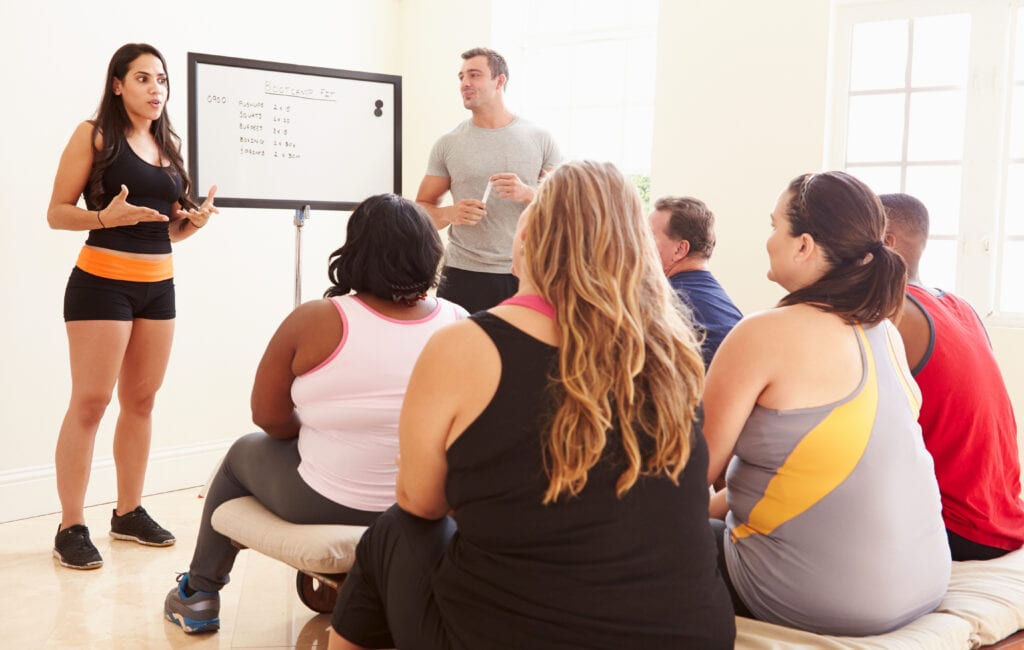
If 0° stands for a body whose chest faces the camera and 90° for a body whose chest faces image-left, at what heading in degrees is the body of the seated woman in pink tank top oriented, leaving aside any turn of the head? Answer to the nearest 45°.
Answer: approximately 135°

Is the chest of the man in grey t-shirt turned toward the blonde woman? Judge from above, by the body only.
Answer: yes

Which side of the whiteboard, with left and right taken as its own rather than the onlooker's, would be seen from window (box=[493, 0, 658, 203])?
left

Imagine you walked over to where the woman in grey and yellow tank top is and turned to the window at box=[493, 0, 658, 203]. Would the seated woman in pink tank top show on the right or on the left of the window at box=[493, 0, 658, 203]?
left

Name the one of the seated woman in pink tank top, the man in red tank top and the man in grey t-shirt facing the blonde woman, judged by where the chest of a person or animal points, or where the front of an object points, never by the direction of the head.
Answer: the man in grey t-shirt

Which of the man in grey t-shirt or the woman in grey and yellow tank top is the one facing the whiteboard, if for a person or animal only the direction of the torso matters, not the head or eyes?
the woman in grey and yellow tank top

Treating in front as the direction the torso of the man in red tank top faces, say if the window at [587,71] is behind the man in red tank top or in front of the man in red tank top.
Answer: in front

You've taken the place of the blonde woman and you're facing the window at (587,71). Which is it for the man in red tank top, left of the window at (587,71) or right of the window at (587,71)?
right

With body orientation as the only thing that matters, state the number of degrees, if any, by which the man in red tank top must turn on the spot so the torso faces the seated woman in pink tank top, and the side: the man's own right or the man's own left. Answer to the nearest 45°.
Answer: approximately 45° to the man's own left

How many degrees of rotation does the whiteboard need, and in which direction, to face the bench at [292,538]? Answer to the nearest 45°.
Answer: approximately 45° to its right

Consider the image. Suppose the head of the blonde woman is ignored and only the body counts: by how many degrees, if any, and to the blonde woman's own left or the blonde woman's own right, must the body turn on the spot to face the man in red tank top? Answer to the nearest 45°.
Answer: approximately 90° to the blonde woman's own right

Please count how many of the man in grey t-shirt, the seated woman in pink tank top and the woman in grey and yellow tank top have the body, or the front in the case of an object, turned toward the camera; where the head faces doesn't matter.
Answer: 1
